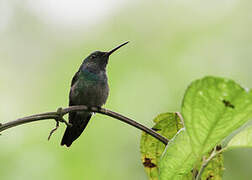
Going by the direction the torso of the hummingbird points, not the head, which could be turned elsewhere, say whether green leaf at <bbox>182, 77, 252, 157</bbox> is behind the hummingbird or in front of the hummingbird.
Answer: in front

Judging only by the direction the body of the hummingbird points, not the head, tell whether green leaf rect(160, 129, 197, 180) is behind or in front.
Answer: in front

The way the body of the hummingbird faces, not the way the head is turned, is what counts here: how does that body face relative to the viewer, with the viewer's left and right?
facing the viewer and to the right of the viewer
